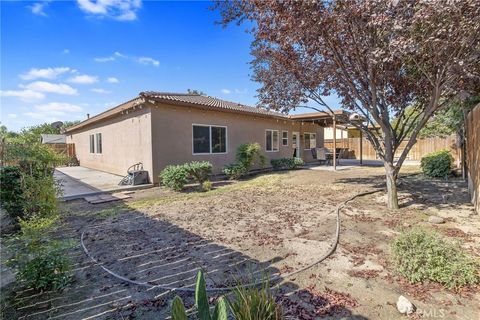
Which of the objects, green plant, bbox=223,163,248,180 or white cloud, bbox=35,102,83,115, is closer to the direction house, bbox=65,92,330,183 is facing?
the green plant

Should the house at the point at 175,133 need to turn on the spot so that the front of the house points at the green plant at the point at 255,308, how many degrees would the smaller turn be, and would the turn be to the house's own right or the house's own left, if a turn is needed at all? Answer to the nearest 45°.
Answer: approximately 135° to the house's own left

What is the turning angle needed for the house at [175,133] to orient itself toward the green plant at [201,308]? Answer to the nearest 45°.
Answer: approximately 135° to its left

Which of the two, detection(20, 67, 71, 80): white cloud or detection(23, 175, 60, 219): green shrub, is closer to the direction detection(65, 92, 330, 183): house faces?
the white cloud

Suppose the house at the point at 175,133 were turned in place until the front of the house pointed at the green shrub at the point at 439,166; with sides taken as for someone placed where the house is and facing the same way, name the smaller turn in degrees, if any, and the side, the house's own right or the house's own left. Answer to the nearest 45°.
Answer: approximately 135° to the house's own right

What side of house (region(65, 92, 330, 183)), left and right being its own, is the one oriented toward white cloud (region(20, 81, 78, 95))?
front

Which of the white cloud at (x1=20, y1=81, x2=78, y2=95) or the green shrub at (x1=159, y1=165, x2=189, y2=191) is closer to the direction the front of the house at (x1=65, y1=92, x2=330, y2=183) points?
the white cloud

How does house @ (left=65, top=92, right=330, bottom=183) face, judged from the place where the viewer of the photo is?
facing away from the viewer and to the left of the viewer

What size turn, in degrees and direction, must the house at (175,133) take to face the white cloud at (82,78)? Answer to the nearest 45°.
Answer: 0° — it already faces it

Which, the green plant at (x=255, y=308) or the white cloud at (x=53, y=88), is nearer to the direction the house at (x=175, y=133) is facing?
the white cloud
